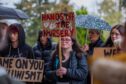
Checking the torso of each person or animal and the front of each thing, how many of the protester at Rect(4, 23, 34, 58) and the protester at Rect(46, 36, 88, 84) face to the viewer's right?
0

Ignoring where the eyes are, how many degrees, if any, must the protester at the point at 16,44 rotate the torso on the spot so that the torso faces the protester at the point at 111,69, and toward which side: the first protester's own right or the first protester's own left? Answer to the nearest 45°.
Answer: approximately 45° to the first protester's own left

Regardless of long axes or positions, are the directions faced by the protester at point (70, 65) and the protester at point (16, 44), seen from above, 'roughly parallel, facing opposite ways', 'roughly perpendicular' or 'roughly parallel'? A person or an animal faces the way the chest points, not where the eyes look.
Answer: roughly parallel

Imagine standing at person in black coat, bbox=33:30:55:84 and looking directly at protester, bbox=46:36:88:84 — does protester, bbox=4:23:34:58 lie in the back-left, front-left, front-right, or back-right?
front-right

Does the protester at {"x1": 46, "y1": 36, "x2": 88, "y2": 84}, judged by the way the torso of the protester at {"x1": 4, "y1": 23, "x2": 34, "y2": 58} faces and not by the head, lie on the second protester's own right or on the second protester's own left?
on the second protester's own left

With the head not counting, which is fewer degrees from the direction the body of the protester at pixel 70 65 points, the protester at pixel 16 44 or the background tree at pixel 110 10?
the protester

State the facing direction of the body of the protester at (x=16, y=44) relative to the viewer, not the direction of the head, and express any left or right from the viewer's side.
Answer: facing the viewer and to the left of the viewer

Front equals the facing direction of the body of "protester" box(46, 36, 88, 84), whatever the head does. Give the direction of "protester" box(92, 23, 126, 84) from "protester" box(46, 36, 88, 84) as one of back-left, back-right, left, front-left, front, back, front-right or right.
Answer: front-left

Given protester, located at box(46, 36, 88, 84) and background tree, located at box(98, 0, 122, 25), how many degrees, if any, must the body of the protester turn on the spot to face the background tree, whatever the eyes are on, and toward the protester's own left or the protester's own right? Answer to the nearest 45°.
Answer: approximately 135° to the protester's own right

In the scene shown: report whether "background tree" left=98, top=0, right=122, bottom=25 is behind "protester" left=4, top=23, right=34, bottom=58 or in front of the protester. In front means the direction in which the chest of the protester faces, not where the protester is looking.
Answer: behind

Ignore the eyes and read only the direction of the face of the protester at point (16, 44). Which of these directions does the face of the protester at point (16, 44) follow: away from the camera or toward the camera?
toward the camera

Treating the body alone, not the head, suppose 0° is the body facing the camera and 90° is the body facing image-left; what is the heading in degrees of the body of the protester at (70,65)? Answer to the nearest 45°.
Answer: approximately 45°

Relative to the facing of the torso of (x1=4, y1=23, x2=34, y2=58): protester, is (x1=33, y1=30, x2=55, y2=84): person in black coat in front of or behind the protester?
behind
